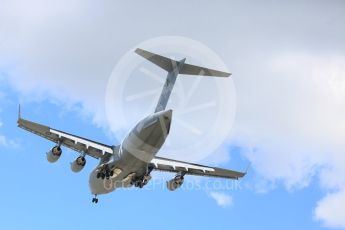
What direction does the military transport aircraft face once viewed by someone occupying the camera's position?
facing away from the viewer and to the left of the viewer
